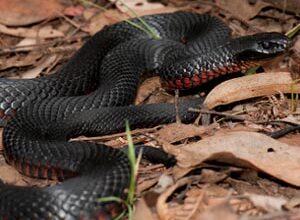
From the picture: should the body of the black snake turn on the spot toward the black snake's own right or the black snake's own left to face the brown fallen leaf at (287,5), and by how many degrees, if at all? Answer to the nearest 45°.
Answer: approximately 45° to the black snake's own left

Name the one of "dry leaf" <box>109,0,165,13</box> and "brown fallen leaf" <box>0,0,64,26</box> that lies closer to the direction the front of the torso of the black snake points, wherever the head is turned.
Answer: the dry leaf

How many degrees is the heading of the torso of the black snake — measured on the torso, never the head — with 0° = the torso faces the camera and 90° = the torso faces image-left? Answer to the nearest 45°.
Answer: approximately 270°

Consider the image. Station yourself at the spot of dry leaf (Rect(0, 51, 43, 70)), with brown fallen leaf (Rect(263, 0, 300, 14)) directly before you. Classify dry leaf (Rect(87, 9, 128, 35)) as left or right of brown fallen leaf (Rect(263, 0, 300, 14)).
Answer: left

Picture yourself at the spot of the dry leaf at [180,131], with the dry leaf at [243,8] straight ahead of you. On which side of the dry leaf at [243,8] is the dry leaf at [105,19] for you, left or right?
left

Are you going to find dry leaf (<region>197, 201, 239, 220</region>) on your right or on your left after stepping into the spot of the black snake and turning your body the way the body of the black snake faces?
on your right

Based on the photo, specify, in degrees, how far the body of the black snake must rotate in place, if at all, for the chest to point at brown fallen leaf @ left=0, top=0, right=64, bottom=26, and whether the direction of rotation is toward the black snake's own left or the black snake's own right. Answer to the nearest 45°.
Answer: approximately 135° to the black snake's own left

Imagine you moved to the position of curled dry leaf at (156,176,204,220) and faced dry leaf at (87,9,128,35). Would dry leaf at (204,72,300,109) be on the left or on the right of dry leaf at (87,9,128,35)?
right

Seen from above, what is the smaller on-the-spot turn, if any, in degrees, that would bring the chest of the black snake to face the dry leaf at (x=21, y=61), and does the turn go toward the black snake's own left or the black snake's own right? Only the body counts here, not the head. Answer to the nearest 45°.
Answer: approximately 135° to the black snake's own left
